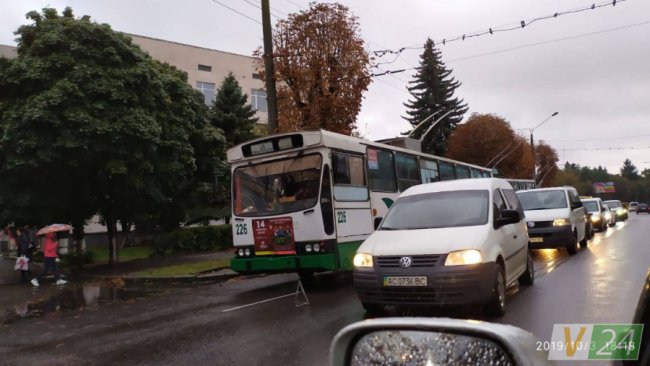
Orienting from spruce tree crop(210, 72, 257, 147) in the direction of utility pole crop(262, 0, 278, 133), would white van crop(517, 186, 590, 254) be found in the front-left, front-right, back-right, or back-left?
front-left

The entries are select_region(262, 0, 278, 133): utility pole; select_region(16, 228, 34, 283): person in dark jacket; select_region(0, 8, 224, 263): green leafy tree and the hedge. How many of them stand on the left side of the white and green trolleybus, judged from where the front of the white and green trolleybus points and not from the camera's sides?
0

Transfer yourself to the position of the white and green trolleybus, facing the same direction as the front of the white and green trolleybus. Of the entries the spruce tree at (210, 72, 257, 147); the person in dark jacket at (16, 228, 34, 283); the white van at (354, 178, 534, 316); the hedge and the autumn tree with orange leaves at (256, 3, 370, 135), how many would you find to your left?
1

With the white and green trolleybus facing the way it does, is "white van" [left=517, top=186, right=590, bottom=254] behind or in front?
behind

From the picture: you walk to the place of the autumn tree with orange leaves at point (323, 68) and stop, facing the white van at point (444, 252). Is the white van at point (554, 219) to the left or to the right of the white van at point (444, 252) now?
left

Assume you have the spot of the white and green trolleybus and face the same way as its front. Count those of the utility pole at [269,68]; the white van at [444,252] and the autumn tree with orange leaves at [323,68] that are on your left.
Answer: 1

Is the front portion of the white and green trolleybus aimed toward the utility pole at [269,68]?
no

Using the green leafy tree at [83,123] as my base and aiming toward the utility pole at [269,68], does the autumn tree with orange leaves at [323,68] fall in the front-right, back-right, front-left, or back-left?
front-left

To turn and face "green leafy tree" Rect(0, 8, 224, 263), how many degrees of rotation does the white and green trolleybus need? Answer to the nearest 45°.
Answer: approximately 90° to its right

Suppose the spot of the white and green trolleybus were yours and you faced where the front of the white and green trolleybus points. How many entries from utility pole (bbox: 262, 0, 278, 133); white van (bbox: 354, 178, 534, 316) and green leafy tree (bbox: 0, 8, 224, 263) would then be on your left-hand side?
1

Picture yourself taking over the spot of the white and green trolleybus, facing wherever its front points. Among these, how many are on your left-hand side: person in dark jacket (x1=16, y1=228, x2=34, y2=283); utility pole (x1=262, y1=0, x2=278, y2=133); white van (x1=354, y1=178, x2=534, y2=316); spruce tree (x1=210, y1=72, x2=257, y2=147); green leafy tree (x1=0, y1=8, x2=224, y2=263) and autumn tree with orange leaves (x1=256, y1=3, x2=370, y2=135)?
1

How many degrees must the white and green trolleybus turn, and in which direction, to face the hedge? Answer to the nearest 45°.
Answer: approximately 90° to its right

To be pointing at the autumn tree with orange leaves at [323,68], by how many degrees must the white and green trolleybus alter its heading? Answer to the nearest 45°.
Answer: approximately 135° to its right

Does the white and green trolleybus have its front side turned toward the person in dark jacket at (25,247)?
no

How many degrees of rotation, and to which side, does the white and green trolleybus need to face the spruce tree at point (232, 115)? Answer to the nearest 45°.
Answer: approximately 135° to its right

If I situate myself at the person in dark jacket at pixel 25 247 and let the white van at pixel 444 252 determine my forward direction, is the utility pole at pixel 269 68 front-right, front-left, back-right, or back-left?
front-left
